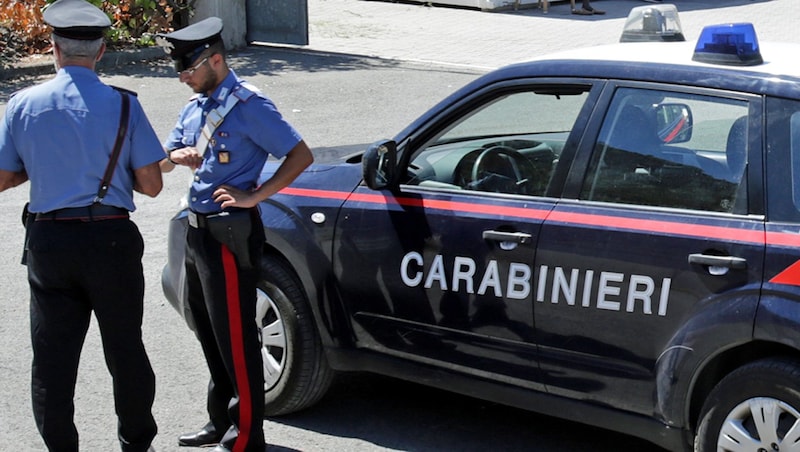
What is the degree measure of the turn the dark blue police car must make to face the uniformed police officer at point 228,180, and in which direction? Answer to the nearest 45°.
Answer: approximately 45° to its left

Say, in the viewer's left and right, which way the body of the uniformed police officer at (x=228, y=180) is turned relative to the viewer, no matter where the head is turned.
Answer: facing the viewer and to the left of the viewer

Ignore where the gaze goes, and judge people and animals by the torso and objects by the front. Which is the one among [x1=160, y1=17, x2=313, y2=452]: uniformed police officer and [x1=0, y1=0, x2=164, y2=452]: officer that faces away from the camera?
the officer

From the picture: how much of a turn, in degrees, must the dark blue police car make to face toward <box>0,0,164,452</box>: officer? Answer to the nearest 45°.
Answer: approximately 45° to its left

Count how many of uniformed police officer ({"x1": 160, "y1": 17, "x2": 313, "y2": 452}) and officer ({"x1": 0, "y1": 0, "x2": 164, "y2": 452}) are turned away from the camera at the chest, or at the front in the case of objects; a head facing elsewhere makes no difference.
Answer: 1

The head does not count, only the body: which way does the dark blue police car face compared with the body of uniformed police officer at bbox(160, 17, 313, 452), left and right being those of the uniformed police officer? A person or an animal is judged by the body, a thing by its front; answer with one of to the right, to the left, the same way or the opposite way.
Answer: to the right

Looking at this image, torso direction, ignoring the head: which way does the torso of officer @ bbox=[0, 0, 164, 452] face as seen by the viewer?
away from the camera

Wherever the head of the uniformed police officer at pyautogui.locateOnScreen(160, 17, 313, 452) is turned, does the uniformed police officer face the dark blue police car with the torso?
no

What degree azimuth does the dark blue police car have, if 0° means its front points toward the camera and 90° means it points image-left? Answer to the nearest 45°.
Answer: approximately 135°
